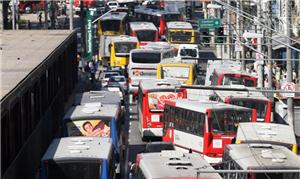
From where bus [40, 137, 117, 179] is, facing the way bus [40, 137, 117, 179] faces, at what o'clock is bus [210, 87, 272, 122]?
bus [210, 87, 272, 122] is roughly at 1 o'clock from bus [40, 137, 117, 179].

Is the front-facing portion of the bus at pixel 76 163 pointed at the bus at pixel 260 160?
no

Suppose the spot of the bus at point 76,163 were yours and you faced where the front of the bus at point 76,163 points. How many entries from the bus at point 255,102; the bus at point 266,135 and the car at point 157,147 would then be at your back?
0

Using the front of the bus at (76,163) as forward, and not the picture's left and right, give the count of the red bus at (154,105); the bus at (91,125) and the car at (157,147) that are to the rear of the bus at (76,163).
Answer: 0

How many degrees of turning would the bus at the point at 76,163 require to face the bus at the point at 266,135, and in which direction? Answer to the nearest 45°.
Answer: approximately 45° to its right

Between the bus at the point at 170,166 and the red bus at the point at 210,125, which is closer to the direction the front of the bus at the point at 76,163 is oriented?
the red bus

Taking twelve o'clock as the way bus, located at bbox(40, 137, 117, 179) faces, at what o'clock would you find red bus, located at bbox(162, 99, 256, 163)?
The red bus is roughly at 1 o'clock from the bus.

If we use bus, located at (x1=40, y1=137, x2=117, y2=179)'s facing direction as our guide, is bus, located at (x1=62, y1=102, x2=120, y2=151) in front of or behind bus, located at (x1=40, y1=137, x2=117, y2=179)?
in front

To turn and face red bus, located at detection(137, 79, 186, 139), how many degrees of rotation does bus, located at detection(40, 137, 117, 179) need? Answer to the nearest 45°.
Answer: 0° — it already faces it

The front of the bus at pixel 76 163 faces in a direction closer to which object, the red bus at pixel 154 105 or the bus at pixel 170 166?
the red bus

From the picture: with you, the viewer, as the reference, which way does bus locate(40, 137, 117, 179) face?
facing away from the viewer
